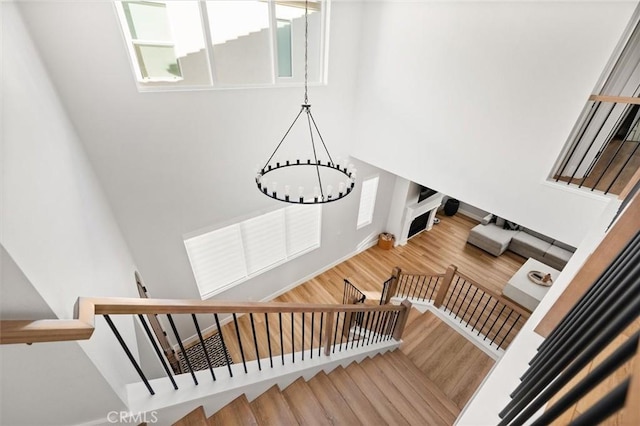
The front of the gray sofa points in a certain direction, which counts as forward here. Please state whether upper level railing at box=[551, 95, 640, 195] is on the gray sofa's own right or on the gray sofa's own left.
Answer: on the gray sofa's own left

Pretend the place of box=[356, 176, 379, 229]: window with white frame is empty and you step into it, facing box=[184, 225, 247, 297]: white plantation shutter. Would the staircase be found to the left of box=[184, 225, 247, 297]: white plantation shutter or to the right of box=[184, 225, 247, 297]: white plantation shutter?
left

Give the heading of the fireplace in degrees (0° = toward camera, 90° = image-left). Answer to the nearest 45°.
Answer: approximately 315°

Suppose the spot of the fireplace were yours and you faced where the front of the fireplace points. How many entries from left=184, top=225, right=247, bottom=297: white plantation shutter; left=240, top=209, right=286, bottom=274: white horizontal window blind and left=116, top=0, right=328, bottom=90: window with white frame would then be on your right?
3

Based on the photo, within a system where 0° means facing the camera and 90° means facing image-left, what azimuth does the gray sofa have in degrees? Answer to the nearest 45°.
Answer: approximately 45°

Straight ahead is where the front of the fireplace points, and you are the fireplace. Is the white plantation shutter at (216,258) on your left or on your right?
on your right
